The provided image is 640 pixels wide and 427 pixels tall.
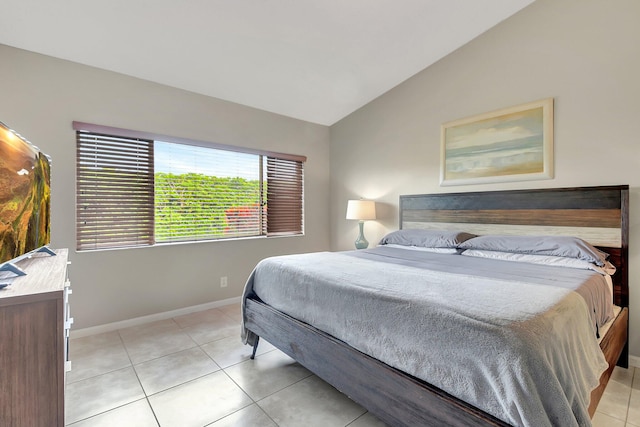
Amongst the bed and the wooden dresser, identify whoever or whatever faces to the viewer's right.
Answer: the wooden dresser

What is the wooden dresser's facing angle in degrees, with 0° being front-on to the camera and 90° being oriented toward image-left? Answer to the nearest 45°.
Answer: approximately 270°

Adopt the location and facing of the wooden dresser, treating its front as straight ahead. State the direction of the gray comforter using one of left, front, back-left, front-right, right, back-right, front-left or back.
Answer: front-right

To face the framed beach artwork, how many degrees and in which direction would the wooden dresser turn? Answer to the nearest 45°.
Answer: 0° — it already faces it

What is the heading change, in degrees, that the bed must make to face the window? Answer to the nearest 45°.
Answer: approximately 45° to its right

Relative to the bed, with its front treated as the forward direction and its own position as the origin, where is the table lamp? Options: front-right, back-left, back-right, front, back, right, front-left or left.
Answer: right

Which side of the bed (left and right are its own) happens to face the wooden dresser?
front

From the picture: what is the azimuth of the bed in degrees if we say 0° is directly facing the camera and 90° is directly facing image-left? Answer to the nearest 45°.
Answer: approximately 45°

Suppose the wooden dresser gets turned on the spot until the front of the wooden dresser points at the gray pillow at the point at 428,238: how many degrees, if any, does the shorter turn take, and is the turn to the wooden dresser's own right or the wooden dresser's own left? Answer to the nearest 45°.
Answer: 0° — it already faces it

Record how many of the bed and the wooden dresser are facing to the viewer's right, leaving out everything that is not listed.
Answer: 1

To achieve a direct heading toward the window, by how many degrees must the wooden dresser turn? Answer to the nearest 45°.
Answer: approximately 45° to its left
